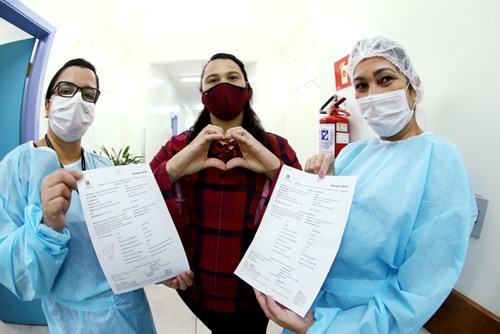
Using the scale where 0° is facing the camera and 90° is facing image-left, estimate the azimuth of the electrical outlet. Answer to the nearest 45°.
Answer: approximately 45°

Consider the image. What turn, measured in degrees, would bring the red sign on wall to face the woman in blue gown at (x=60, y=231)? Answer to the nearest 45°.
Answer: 0° — it already faces them

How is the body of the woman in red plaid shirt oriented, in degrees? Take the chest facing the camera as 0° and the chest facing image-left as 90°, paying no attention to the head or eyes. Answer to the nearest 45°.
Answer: approximately 0°
